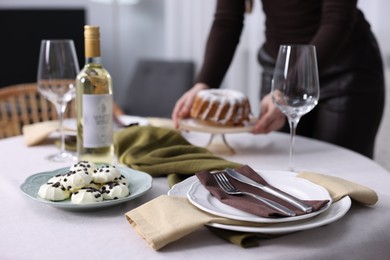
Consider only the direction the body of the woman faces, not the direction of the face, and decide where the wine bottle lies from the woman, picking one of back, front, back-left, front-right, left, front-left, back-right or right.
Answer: front

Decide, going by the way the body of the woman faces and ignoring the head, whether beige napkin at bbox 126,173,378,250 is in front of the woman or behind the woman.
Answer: in front

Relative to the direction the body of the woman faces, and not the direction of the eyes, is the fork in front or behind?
in front

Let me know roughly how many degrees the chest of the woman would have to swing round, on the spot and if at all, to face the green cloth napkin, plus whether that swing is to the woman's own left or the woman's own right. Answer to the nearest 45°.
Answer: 0° — they already face it

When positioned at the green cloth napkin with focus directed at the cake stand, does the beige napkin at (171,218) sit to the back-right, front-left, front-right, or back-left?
back-right

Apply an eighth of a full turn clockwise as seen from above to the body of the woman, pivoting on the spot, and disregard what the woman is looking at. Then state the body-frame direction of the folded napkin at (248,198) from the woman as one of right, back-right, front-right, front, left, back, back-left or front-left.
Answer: left

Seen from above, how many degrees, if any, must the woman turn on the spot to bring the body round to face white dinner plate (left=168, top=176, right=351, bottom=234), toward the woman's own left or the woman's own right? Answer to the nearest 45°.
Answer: approximately 45° to the woman's own left

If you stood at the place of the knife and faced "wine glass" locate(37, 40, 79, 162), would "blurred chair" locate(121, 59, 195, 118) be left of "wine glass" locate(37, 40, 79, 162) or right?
right

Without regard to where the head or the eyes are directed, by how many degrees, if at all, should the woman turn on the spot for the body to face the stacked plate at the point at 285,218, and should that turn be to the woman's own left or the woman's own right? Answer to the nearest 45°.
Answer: approximately 45° to the woman's own left

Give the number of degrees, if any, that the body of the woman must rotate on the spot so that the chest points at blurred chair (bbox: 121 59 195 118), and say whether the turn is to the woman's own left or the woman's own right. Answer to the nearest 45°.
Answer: approximately 90° to the woman's own right
